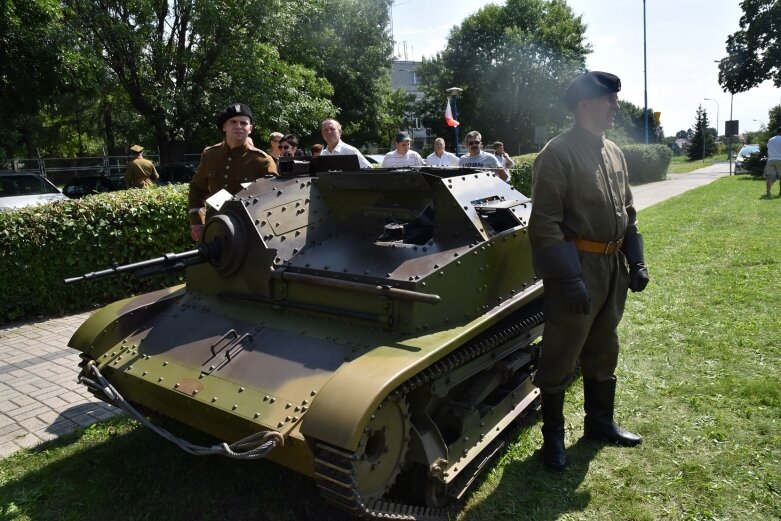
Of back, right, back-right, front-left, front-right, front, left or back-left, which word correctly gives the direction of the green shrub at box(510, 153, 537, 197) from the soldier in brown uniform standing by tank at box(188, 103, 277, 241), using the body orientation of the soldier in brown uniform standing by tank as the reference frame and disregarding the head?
back-left

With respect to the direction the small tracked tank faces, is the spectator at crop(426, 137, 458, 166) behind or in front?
behind

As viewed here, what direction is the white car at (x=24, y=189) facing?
to the viewer's right

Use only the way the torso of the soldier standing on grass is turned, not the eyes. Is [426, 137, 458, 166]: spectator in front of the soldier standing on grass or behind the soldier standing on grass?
behind

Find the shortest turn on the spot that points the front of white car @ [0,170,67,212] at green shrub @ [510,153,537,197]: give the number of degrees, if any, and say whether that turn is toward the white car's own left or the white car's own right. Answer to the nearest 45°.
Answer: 0° — it already faces it

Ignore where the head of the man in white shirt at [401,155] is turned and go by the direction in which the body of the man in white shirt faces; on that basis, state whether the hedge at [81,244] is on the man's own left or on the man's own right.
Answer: on the man's own right

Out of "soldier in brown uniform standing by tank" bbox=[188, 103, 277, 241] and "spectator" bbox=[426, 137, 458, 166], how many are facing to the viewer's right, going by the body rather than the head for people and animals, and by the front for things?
0

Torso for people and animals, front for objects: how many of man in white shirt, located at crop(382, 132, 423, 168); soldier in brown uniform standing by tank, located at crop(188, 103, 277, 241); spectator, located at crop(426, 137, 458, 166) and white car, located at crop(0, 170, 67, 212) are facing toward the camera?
3

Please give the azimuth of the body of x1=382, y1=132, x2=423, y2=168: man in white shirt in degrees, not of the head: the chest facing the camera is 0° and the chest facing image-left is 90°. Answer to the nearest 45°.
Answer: approximately 0°

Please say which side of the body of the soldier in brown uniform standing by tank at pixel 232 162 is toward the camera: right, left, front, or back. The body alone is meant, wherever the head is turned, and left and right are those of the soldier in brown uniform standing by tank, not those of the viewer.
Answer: front

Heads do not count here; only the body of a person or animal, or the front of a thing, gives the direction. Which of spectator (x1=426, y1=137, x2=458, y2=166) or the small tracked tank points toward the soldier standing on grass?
the spectator

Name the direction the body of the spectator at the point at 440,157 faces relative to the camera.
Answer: toward the camera
